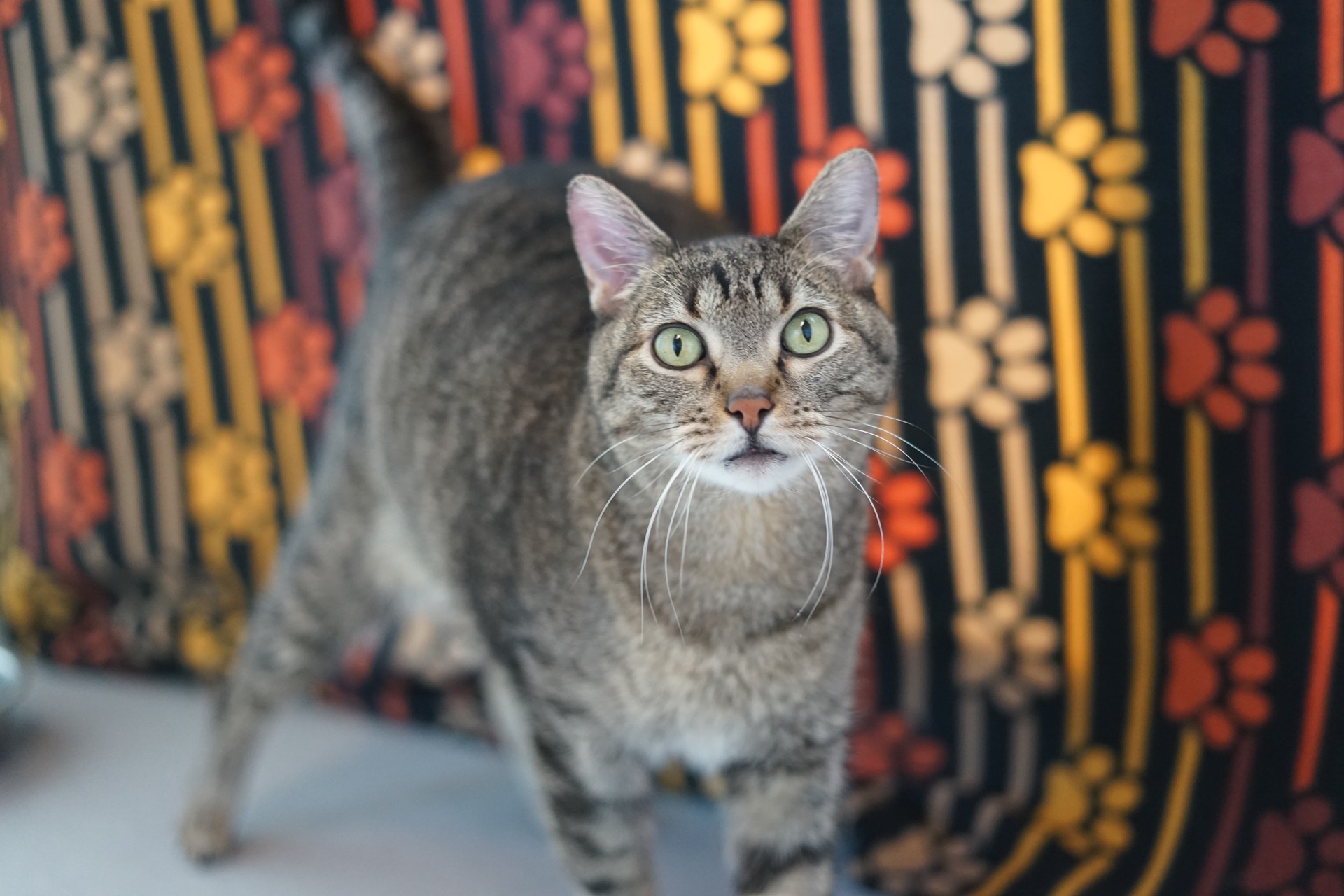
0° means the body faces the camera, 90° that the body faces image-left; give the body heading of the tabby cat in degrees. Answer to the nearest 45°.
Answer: approximately 315°
